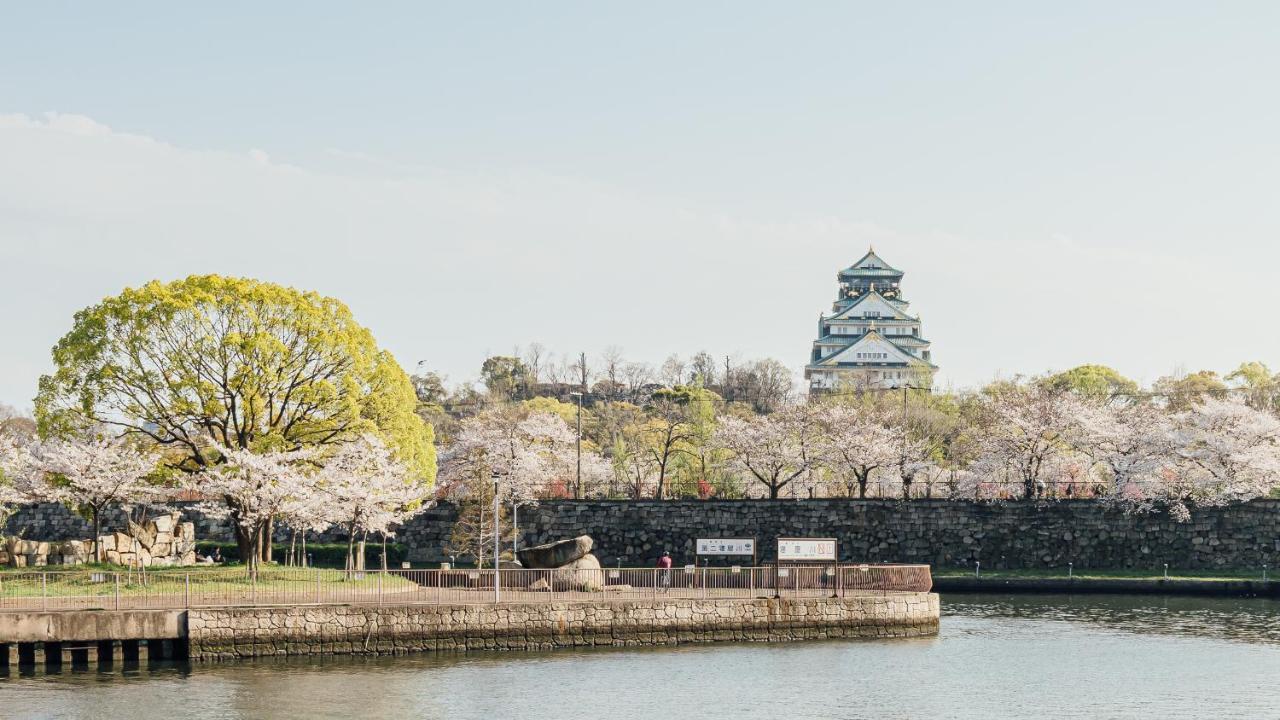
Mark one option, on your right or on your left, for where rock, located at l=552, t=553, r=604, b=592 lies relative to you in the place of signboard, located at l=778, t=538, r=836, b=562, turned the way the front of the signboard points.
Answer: on your right

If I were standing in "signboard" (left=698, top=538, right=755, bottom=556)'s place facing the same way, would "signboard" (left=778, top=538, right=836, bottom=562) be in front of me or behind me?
in front

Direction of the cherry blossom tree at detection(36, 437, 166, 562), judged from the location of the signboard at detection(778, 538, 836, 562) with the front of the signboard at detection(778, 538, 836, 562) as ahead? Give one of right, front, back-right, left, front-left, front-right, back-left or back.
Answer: right

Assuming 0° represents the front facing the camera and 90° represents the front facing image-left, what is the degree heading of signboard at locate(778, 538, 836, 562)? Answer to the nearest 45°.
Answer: approximately 0°

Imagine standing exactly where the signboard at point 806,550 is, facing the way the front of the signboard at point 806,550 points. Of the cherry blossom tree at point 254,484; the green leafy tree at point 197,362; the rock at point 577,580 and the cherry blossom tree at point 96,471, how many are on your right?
4

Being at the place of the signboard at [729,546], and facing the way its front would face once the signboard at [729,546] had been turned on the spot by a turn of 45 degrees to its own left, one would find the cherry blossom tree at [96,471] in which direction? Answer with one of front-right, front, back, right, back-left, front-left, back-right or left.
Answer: back-right

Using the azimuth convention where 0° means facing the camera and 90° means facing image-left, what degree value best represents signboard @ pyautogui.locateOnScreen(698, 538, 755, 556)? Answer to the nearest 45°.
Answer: approximately 0°

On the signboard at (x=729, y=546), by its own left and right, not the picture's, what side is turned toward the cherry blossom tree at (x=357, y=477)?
right

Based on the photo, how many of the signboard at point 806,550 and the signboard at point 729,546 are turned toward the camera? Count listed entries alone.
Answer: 2

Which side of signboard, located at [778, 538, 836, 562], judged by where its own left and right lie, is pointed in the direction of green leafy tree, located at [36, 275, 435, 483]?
right

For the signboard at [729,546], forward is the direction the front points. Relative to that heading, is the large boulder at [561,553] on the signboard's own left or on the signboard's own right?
on the signboard's own right
